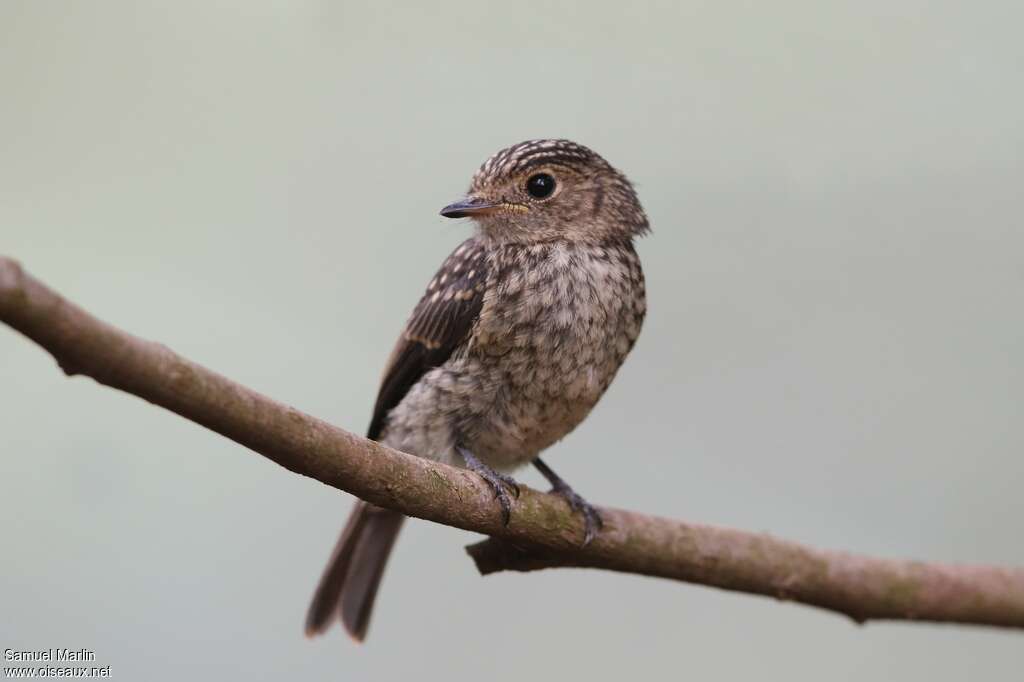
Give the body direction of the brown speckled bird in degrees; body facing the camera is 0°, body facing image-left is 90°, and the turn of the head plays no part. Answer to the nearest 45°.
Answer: approximately 315°
